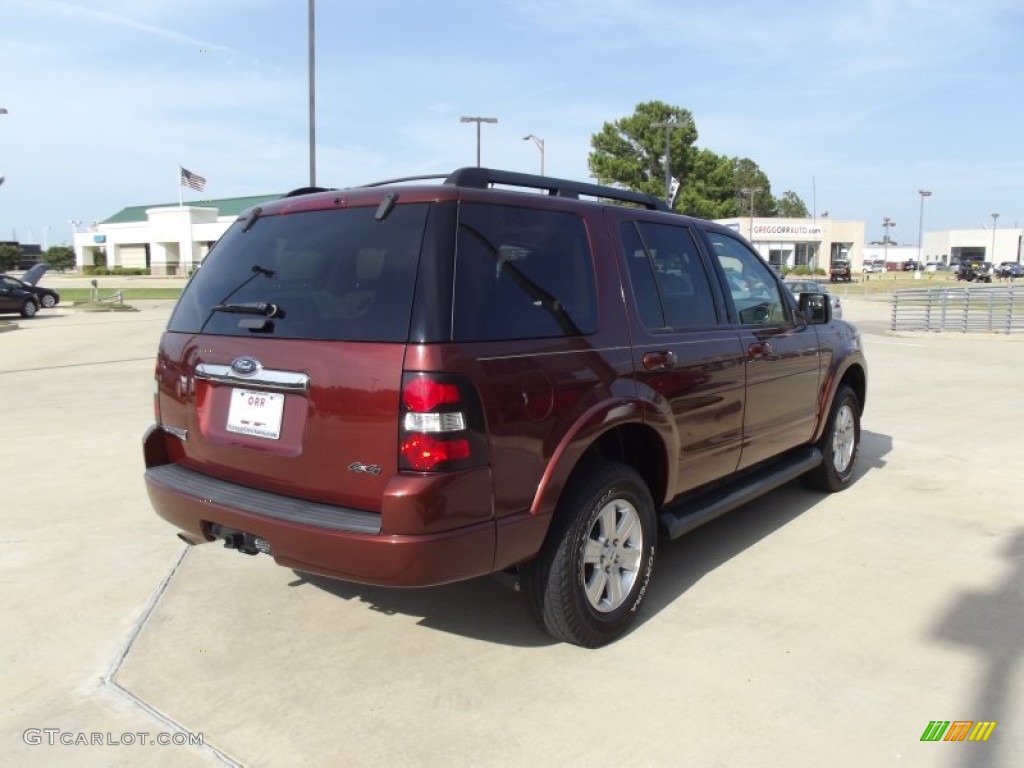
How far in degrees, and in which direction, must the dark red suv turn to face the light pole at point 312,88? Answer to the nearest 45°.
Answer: approximately 45° to its left

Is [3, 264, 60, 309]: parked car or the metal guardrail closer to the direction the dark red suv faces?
the metal guardrail

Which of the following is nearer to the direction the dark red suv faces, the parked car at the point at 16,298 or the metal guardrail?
the metal guardrail

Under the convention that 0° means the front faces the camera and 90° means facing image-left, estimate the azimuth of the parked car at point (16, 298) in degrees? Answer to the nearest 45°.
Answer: approximately 270°

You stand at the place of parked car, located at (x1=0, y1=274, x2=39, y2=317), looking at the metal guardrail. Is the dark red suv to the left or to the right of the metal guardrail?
right

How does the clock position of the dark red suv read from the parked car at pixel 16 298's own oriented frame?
The dark red suv is roughly at 3 o'clock from the parked car.

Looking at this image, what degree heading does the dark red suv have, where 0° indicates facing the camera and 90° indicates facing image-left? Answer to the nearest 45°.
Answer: approximately 225°

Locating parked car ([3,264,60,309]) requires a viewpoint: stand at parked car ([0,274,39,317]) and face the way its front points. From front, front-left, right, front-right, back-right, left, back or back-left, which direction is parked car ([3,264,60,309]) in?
left

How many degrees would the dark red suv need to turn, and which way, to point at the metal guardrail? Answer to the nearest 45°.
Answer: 0° — it already faces it
